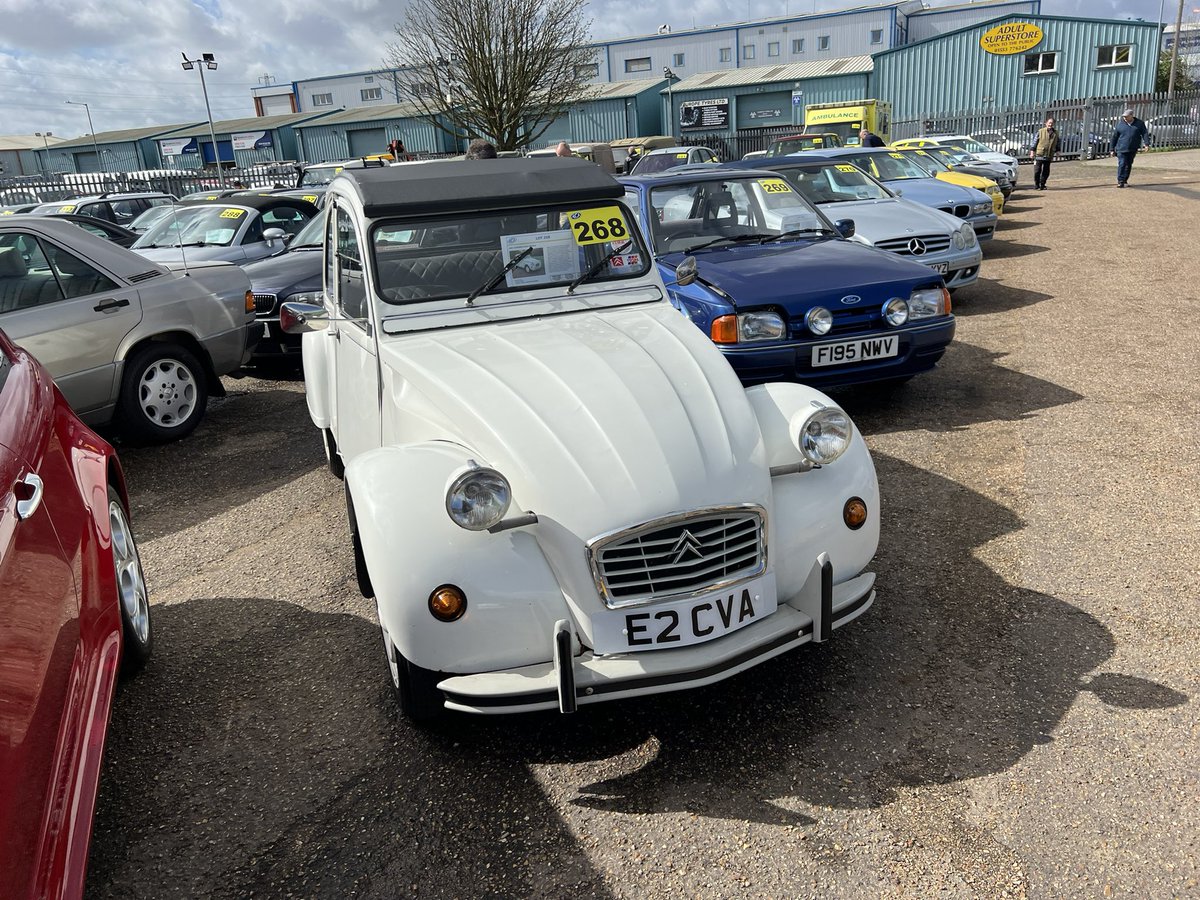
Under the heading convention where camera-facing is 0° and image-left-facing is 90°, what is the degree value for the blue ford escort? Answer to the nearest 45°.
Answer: approximately 315°

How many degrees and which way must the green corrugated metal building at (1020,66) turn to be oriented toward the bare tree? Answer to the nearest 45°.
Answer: approximately 45° to its right

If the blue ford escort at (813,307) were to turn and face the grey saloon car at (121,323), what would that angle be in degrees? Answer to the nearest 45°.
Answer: approximately 135° to its right

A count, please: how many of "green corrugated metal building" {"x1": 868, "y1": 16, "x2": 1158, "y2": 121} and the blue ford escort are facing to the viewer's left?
0

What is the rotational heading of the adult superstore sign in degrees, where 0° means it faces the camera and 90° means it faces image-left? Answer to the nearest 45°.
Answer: approximately 0°

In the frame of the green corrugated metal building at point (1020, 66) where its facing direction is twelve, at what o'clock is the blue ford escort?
The blue ford escort is roughly at 12 o'clock from the green corrugated metal building.

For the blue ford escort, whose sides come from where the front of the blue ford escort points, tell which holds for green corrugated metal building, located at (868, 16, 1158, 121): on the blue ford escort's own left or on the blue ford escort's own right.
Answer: on the blue ford escort's own left

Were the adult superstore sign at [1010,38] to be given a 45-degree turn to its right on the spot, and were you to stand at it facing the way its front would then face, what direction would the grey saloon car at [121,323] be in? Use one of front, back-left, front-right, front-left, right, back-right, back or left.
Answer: front-left

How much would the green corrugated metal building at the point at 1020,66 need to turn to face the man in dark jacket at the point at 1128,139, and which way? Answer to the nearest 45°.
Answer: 0° — it already faces them

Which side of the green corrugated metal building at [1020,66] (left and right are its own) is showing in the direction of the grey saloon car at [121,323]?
front

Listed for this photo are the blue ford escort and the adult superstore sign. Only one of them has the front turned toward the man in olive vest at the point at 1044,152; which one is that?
the adult superstore sign

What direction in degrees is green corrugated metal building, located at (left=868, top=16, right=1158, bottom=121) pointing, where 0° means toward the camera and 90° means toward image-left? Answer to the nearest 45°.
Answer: approximately 0°

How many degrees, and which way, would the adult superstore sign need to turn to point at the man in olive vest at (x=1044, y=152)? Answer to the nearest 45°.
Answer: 0° — it already faces them
